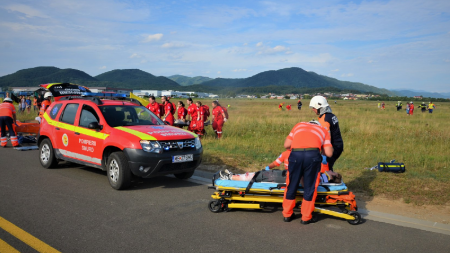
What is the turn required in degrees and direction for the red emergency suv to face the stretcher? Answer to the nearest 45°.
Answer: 0° — it already faces it

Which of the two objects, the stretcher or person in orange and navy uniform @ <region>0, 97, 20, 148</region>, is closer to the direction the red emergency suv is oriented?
the stretcher

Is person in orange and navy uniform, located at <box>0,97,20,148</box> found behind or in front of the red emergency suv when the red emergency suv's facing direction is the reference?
behind

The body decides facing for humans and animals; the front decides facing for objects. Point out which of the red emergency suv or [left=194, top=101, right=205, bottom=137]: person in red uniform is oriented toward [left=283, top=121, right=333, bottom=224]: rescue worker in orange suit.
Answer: the red emergency suv

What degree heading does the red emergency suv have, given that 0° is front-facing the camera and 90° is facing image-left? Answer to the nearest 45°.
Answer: approximately 315°

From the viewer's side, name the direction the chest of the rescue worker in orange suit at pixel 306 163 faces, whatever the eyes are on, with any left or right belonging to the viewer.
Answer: facing away from the viewer
